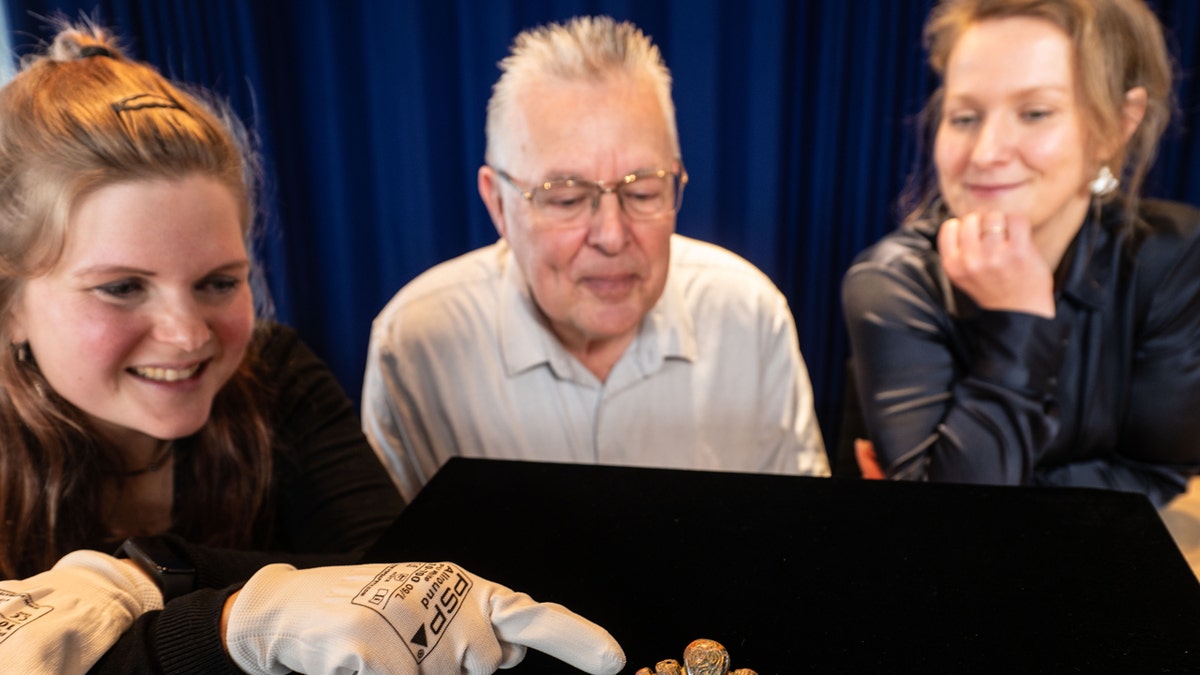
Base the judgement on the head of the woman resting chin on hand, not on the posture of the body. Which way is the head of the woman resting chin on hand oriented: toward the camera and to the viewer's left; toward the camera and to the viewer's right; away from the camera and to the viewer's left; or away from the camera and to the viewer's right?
toward the camera and to the viewer's left

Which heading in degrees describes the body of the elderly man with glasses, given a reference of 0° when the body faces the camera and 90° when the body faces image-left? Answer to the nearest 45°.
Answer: approximately 0°
